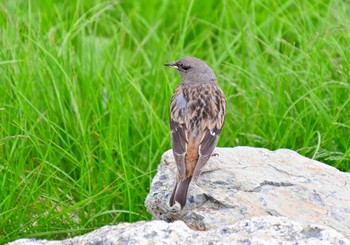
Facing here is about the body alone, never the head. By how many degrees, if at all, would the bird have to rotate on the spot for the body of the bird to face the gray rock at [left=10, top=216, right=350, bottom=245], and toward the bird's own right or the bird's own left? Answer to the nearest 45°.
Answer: approximately 180°

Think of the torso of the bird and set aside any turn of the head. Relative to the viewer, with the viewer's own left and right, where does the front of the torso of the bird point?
facing away from the viewer
